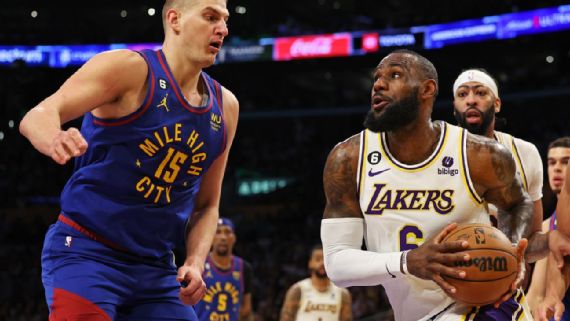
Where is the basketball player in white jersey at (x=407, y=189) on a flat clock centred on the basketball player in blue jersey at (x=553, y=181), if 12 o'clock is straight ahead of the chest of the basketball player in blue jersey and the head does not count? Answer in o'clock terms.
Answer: The basketball player in white jersey is roughly at 11 o'clock from the basketball player in blue jersey.

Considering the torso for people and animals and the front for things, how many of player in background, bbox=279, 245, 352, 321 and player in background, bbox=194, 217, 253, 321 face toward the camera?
2

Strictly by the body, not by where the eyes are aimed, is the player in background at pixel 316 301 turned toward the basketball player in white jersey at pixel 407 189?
yes

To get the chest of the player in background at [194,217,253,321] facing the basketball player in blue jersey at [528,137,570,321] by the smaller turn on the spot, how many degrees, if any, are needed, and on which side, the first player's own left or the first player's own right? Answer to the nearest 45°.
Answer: approximately 45° to the first player's own left

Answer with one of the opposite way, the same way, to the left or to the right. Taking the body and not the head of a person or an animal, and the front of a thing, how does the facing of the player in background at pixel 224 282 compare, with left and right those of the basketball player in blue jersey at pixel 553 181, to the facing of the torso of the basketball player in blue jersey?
to the left

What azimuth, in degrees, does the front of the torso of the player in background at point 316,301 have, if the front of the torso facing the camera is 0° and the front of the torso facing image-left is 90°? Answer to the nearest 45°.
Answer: approximately 0°

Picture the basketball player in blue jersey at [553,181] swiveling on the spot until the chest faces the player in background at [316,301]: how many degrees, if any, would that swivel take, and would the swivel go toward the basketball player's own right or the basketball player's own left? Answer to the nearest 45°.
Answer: approximately 90° to the basketball player's own right

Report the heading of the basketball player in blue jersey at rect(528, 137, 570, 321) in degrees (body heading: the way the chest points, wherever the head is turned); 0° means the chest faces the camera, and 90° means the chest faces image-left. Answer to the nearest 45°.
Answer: approximately 45°
